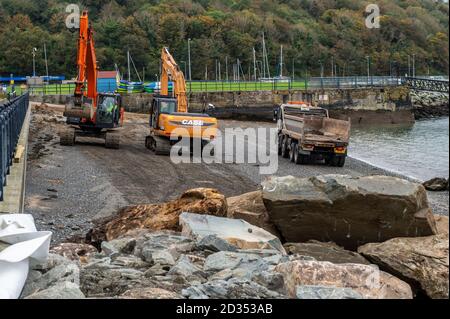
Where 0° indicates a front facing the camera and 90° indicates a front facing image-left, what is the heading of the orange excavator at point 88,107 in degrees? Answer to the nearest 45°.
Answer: approximately 0°

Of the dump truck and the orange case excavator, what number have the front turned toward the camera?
0

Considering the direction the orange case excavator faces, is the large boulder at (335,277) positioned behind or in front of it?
behind

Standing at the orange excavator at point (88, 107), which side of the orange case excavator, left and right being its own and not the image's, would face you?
front

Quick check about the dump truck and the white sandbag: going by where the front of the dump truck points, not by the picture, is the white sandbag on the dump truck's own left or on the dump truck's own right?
on the dump truck's own left

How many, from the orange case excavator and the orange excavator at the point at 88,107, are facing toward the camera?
1

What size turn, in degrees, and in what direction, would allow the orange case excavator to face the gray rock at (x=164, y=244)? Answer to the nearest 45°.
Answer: approximately 135° to its left

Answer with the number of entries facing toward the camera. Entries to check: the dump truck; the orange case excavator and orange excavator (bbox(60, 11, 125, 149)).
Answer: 1

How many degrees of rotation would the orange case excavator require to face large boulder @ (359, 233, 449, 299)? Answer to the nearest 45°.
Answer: approximately 135° to its left

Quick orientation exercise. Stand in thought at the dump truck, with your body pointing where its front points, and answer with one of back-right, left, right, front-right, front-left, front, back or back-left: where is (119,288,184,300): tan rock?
back-left

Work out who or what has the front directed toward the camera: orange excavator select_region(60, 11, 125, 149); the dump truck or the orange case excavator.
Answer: the orange excavator

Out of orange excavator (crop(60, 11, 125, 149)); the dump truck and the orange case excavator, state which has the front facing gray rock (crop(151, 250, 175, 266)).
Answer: the orange excavator

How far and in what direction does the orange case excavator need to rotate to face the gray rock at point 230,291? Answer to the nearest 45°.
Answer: approximately 135° to its left

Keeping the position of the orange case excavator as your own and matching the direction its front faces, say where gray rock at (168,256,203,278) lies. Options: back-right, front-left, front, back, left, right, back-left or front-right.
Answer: back-left
